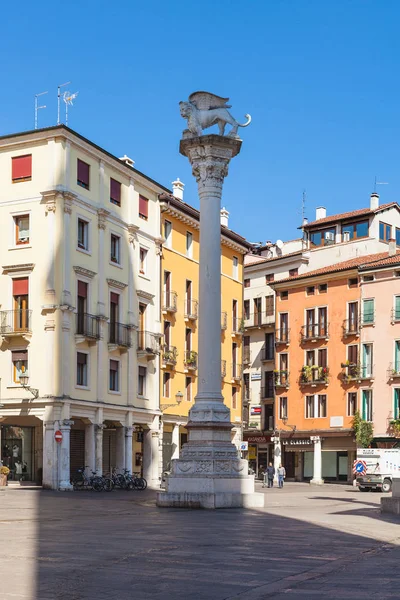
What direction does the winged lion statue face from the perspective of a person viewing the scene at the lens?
facing to the left of the viewer
